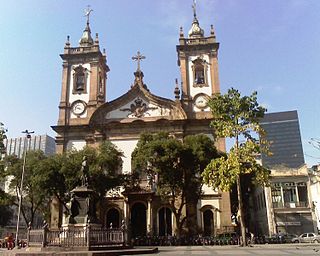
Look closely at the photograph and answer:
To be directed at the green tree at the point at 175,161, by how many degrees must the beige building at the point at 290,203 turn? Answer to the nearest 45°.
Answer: approximately 45° to its right

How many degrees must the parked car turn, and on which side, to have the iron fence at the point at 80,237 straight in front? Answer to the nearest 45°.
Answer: approximately 45° to its left

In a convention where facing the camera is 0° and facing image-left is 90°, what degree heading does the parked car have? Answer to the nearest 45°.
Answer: approximately 90°

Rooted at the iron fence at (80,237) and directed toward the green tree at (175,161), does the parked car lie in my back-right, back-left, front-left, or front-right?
front-right

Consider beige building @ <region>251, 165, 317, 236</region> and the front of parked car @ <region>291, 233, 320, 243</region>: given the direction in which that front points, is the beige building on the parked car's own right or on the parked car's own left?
on the parked car's own right

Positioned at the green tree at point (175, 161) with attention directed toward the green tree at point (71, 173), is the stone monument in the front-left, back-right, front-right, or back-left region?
front-left

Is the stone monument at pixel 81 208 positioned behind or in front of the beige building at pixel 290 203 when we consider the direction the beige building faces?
in front

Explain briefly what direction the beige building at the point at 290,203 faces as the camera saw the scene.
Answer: facing the viewer

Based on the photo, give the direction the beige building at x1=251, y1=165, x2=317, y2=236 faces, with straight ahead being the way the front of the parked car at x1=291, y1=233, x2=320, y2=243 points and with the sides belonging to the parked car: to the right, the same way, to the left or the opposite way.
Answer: to the left

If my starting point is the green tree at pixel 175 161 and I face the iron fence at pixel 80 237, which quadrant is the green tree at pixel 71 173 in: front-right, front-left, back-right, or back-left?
front-right

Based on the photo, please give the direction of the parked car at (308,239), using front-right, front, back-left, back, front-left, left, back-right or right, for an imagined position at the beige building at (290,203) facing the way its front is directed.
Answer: front

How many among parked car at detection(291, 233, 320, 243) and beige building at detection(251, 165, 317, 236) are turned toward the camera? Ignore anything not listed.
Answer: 1

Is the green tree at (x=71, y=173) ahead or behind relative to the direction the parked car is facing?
ahead
